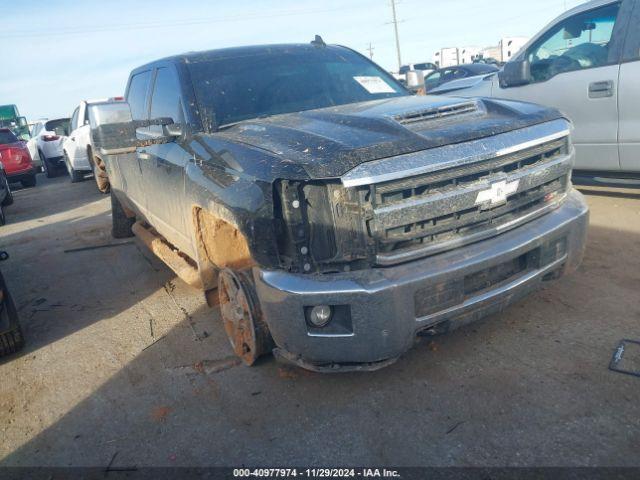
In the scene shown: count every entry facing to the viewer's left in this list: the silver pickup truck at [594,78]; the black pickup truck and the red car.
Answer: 1

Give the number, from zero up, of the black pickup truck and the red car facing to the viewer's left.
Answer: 0

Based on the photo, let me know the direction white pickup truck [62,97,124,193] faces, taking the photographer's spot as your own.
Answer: facing away from the viewer and to the left of the viewer

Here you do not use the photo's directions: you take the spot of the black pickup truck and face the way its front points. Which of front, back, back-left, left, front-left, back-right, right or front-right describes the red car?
back

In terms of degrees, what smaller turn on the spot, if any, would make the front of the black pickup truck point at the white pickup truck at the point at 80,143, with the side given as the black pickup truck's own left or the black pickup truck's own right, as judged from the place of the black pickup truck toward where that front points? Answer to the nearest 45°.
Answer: approximately 180°

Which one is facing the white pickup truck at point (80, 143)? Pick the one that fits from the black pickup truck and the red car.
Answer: the red car
